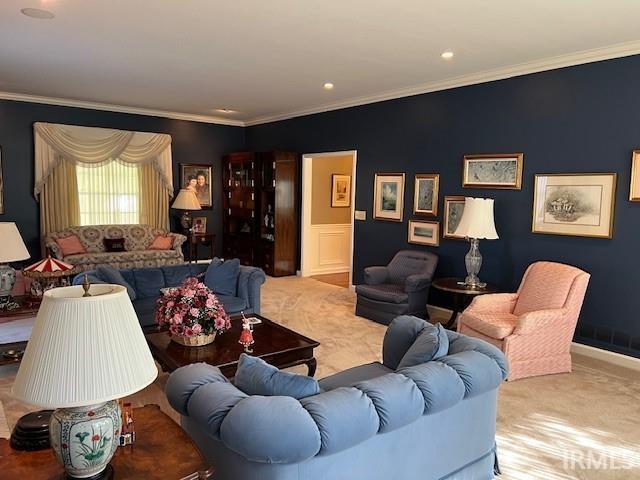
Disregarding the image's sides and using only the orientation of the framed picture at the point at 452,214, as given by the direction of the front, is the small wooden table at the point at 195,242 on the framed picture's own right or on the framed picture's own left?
on the framed picture's own right

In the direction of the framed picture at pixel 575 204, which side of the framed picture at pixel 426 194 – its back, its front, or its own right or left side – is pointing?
left

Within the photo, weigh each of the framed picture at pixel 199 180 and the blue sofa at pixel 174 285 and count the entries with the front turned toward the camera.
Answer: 2

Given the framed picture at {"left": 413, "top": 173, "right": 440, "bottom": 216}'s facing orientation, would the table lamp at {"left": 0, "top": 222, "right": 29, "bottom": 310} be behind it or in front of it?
in front

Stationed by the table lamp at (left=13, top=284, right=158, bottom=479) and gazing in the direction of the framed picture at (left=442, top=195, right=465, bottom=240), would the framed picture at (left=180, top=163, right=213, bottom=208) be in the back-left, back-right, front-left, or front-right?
front-left

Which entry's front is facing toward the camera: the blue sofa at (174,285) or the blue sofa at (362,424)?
the blue sofa at (174,285)

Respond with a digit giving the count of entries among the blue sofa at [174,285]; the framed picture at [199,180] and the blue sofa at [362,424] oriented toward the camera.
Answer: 2

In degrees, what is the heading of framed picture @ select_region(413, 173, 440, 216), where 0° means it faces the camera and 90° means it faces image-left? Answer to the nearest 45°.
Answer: approximately 45°

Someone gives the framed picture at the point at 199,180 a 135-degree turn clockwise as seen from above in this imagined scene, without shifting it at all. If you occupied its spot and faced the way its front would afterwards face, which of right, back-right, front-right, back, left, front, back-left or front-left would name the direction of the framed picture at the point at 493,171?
back

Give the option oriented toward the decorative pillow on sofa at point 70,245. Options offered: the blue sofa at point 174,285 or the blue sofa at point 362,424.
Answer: the blue sofa at point 362,424

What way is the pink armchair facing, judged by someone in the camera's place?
facing the viewer and to the left of the viewer

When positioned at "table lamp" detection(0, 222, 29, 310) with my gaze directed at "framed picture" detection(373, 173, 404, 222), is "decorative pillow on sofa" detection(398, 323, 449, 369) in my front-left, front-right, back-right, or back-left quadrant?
front-right

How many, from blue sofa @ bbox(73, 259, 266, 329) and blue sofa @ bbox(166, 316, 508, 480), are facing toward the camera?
1

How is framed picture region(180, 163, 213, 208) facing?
toward the camera

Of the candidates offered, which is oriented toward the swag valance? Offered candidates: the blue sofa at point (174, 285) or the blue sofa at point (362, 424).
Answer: the blue sofa at point (362, 424)

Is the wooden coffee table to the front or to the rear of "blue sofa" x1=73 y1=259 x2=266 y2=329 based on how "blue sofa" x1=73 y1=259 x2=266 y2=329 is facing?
to the front

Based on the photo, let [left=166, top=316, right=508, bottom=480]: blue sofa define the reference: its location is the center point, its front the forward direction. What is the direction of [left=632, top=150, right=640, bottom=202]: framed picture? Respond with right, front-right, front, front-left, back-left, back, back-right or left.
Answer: right

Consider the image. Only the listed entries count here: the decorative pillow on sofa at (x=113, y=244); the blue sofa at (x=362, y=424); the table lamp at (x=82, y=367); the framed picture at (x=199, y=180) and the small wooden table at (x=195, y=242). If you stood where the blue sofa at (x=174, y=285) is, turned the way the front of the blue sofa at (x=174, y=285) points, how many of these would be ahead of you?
2

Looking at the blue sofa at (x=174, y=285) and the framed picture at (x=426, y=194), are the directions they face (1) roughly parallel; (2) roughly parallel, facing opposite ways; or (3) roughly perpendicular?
roughly perpendicular

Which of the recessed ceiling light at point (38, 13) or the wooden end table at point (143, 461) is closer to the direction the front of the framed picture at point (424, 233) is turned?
the recessed ceiling light

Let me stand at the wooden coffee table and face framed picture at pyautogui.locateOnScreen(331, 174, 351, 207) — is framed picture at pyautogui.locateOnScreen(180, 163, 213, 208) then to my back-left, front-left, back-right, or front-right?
front-left

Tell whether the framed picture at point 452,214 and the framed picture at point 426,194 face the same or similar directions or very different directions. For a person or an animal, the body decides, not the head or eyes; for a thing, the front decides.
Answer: same or similar directions
